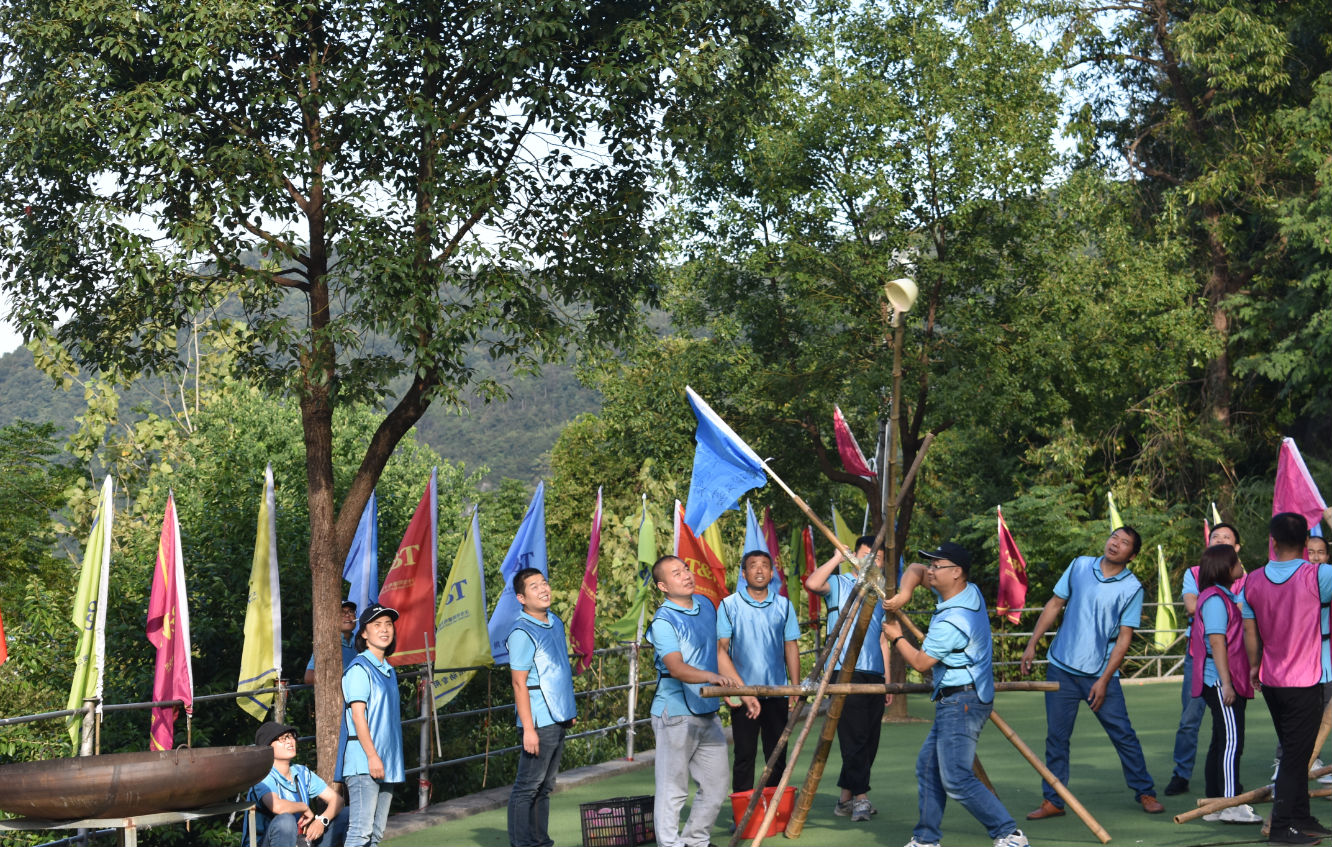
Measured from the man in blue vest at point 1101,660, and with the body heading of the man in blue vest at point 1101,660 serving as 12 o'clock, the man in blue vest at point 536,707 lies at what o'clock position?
the man in blue vest at point 536,707 is roughly at 2 o'clock from the man in blue vest at point 1101,660.

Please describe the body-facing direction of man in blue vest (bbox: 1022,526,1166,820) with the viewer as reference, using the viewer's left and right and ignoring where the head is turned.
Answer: facing the viewer

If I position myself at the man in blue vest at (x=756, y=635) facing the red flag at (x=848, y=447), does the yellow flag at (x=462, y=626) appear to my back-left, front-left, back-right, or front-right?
front-left

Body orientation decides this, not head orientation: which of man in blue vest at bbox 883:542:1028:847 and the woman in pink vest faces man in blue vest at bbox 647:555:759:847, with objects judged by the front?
man in blue vest at bbox 883:542:1028:847

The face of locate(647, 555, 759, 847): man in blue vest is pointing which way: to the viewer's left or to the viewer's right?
to the viewer's right

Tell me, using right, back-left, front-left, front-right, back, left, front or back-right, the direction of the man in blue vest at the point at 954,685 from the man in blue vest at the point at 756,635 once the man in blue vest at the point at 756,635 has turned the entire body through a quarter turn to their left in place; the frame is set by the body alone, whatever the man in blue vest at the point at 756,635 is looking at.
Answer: front-right

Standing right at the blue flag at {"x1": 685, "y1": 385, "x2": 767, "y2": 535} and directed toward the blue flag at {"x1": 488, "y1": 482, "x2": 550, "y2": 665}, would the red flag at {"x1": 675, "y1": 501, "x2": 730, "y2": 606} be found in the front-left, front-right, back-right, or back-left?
front-right

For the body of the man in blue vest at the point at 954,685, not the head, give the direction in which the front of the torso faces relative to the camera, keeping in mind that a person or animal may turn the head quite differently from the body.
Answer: to the viewer's left

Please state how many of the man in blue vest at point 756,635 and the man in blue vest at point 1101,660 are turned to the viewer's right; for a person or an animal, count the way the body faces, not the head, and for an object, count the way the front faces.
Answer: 0

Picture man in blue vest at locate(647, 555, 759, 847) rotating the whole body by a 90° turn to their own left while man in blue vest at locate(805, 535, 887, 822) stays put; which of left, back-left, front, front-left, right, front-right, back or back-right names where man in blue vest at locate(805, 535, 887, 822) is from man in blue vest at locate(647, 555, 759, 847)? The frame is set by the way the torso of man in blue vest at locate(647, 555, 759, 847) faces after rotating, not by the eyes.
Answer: front

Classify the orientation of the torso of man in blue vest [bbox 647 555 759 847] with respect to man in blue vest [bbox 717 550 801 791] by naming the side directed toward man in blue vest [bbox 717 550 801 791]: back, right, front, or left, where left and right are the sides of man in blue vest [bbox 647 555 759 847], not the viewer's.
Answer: left

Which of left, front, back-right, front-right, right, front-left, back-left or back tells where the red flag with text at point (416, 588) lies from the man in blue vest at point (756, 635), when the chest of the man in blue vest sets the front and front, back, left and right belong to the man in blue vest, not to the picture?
back-right

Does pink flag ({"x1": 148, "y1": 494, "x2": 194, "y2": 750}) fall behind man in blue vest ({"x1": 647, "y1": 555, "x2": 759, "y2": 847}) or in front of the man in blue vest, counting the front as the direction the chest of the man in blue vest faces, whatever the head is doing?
behind

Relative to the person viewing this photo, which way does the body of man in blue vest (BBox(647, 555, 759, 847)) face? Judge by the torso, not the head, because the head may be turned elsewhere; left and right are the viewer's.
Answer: facing the viewer and to the right of the viewer
